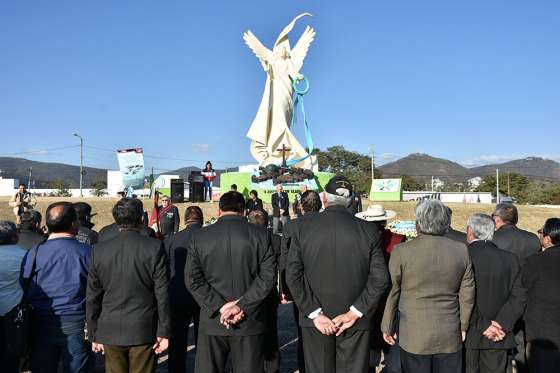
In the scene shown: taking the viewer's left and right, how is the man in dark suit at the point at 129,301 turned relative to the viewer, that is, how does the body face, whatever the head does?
facing away from the viewer

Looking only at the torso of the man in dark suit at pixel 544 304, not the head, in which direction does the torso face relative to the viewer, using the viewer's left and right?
facing away from the viewer and to the left of the viewer

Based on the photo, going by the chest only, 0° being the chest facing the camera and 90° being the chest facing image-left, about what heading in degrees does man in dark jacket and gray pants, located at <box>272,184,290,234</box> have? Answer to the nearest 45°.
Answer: approximately 0°

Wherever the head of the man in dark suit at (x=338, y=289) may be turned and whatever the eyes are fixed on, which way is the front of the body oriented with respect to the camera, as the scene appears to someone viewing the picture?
away from the camera

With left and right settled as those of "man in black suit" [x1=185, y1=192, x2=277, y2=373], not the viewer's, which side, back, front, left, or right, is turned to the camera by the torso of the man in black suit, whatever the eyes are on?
back

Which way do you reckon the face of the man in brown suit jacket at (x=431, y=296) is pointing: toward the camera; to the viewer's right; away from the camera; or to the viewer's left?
away from the camera

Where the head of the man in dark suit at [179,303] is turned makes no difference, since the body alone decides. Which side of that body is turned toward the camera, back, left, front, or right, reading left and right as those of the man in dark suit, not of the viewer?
back

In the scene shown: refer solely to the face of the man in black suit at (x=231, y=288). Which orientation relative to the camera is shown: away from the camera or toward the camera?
away from the camera

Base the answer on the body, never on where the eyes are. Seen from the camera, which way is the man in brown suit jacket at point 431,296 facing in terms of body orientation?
away from the camera
